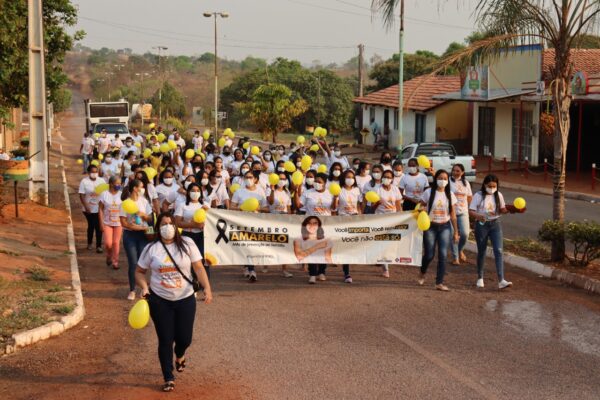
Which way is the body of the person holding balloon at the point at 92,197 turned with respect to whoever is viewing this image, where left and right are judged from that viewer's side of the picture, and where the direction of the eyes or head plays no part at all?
facing the viewer

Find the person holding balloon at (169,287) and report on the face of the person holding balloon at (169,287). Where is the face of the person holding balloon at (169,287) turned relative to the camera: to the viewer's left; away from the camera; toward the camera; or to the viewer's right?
toward the camera

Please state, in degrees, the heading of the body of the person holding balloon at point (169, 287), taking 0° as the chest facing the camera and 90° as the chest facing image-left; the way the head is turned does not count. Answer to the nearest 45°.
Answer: approximately 0°

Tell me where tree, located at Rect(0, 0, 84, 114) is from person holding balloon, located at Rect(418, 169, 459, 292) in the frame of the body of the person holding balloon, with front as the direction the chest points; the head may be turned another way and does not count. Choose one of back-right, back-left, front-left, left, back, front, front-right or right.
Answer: back-right

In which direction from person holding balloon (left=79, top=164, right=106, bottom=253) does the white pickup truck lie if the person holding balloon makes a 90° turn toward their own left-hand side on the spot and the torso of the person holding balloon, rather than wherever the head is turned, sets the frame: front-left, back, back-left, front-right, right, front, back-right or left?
front-left

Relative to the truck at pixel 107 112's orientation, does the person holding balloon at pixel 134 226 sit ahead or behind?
ahead

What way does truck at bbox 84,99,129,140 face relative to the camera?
toward the camera

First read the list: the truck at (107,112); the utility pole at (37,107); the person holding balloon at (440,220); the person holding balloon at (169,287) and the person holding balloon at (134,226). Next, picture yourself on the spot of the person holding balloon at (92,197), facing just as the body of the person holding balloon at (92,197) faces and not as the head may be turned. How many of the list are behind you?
2

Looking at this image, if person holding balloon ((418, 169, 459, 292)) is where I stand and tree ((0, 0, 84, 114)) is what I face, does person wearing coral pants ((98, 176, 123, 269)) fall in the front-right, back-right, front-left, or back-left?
front-left

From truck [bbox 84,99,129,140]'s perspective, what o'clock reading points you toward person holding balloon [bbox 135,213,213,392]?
The person holding balloon is roughly at 12 o'clock from the truck.

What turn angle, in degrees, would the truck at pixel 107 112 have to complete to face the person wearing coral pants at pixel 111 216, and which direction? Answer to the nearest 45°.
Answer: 0° — it already faces them

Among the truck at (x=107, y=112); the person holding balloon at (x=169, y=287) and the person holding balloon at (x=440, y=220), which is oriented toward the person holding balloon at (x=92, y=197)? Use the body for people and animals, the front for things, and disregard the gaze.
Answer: the truck

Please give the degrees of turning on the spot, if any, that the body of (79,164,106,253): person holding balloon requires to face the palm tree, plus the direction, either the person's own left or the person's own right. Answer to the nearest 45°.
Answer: approximately 45° to the person's own left

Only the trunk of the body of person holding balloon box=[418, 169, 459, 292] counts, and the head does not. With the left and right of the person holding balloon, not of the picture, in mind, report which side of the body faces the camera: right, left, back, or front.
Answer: front

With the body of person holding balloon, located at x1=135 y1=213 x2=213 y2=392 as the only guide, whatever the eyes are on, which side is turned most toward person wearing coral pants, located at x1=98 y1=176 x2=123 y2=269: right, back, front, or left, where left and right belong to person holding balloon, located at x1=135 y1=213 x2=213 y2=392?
back

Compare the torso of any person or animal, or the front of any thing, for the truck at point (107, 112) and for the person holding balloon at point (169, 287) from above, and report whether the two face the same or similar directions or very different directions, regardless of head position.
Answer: same or similar directions
